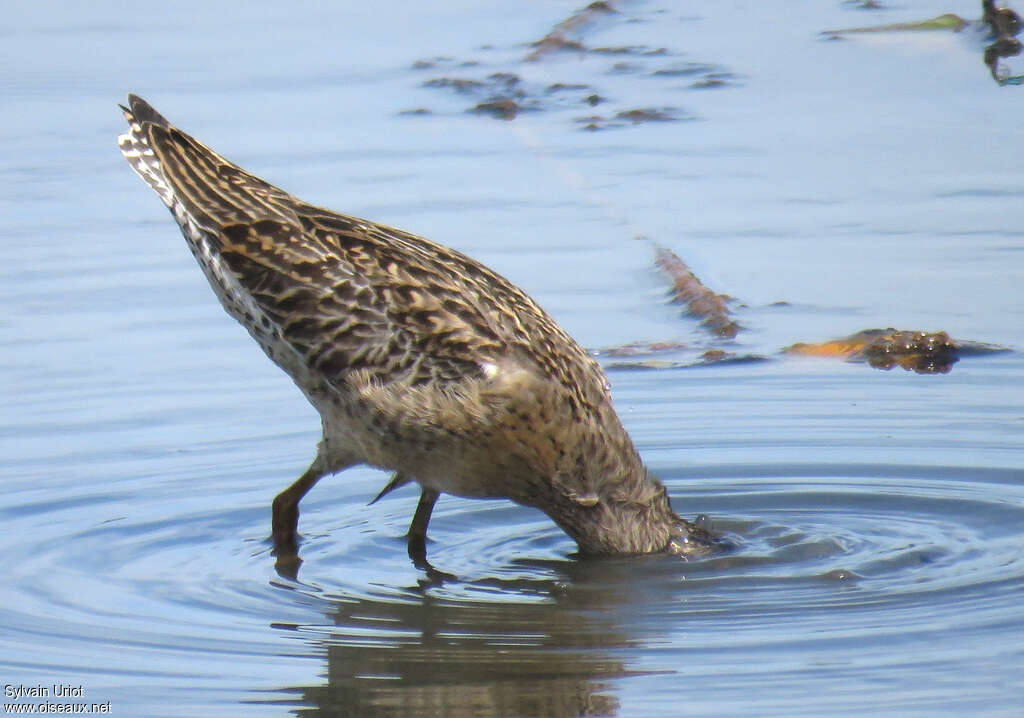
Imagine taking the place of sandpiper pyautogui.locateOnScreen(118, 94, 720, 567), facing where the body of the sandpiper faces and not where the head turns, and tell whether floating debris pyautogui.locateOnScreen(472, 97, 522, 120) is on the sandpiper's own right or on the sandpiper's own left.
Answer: on the sandpiper's own left

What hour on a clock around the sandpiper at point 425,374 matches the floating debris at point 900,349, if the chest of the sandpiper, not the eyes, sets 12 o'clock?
The floating debris is roughly at 11 o'clock from the sandpiper.

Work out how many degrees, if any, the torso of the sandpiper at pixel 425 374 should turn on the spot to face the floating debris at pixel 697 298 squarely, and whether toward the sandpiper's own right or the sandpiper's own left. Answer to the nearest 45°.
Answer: approximately 45° to the sandpiper's own left

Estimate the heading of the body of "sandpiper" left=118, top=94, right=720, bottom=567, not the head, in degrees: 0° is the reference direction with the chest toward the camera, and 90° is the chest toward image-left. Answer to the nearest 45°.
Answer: approximately 270°

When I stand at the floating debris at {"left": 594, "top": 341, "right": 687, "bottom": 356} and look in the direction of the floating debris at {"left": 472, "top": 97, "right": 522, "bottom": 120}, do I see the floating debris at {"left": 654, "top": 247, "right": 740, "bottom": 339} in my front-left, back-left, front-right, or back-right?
front-right

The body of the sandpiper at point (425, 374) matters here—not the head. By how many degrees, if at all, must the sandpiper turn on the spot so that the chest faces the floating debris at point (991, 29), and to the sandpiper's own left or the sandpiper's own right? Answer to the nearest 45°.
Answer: approximately 45° to the sandpiper's own left

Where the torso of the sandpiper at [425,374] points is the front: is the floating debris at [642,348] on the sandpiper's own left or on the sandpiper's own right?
on the sandpiper's own left

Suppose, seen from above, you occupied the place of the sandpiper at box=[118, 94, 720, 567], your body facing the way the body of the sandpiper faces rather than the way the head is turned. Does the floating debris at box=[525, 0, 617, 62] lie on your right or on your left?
on your left

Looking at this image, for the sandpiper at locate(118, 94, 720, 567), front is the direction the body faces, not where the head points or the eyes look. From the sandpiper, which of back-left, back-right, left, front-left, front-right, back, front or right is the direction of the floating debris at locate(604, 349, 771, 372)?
front-left
